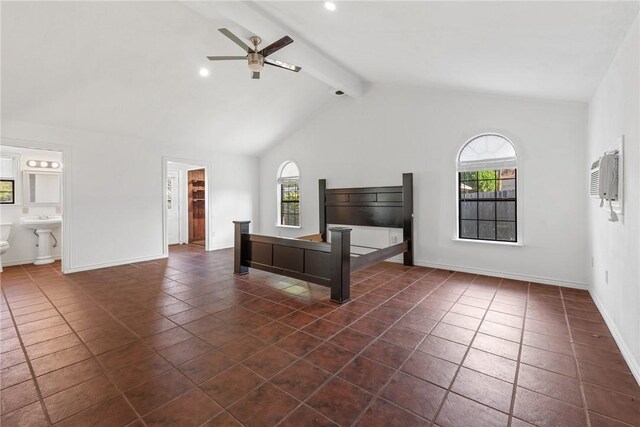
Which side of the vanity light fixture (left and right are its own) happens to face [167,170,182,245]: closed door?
left

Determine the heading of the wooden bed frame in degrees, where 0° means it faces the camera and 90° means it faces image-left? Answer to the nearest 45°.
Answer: approximately 45°

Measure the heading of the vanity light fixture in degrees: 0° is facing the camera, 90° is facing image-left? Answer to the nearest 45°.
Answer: approximately 0°

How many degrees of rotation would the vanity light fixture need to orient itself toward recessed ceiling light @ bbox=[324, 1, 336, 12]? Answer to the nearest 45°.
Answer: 0° — it already faces it

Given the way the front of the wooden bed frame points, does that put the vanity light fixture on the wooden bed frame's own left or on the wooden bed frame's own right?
on the wooden bed frame's own right

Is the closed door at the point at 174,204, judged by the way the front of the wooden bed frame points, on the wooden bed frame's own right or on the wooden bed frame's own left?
on the wooden bed frame's own right
